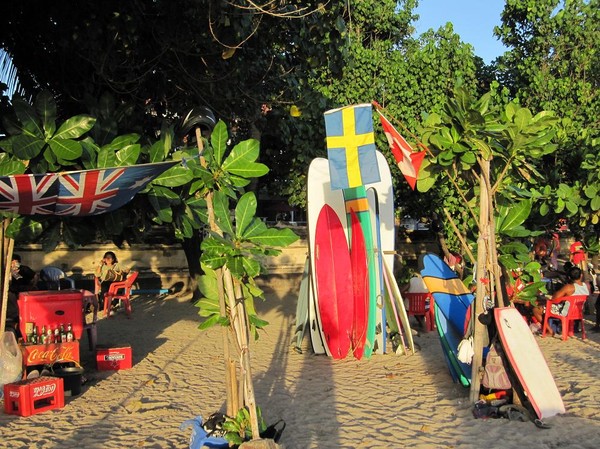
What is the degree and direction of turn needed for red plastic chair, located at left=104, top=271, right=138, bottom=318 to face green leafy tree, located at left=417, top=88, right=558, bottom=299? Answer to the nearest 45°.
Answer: approximately 135° to its left

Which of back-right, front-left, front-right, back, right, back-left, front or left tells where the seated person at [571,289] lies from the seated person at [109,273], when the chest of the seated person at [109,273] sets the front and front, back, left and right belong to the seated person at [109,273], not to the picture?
left

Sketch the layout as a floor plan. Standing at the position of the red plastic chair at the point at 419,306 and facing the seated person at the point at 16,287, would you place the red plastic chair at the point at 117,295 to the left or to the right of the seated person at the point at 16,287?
right

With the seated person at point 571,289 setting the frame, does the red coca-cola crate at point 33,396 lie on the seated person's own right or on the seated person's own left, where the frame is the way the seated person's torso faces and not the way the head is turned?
on the seated person's own left

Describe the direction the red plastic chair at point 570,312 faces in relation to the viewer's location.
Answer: facing away from the viewer and to the left of the viewer

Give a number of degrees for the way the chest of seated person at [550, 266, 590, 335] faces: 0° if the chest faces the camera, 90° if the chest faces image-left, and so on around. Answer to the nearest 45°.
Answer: approximately 135°

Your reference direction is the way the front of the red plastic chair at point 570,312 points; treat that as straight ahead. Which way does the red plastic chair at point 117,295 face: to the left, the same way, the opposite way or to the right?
to the left

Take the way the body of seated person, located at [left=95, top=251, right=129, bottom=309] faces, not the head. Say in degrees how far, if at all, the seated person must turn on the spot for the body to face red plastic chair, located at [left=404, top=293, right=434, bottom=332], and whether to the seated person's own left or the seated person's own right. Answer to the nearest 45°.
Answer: approximately 90° to the seated person's own left

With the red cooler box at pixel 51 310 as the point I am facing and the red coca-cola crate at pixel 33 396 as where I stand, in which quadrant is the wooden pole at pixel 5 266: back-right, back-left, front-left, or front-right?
front-left

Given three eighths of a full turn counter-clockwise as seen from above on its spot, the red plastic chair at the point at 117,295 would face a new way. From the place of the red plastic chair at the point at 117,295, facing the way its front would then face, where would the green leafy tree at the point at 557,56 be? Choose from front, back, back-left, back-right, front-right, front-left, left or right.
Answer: front-left

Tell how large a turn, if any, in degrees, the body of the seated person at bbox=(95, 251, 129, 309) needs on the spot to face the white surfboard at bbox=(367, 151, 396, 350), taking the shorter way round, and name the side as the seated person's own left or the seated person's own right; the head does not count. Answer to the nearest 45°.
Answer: approximately 90° to the seated person's own left
